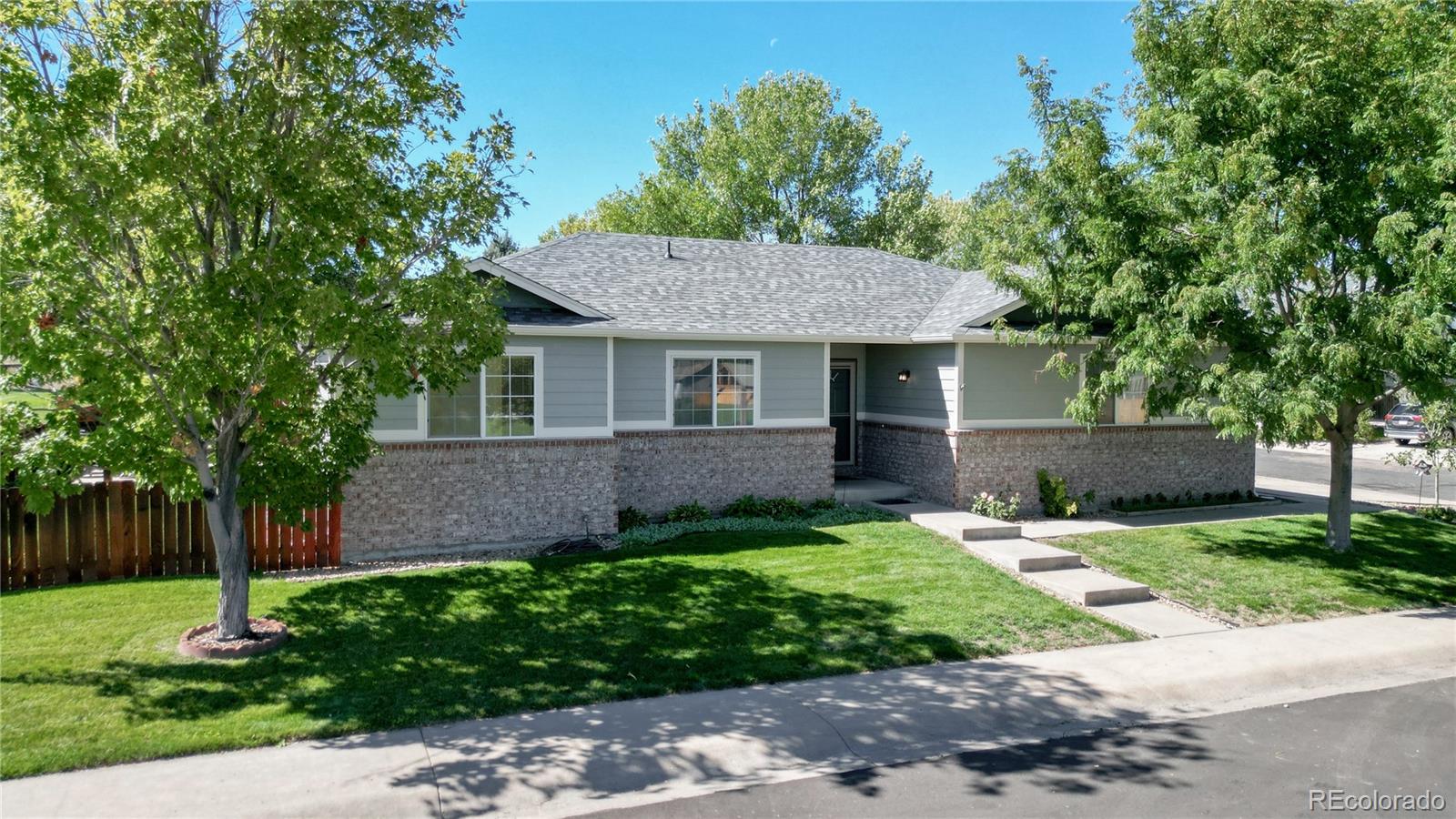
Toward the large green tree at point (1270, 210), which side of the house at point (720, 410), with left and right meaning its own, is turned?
left

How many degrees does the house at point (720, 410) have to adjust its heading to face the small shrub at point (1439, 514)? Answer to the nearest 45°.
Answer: approximately 90° to its left

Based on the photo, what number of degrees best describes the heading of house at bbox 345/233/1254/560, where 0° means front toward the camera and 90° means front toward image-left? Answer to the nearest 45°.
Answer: approximately 0°

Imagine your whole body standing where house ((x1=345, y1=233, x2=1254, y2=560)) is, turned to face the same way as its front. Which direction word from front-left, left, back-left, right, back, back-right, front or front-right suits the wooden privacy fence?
front-right

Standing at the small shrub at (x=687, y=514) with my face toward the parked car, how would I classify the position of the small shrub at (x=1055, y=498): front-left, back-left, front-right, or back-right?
front-right

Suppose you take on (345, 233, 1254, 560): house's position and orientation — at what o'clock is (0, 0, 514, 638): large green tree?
The large green tree is roughly at 1 o'clock from the house.

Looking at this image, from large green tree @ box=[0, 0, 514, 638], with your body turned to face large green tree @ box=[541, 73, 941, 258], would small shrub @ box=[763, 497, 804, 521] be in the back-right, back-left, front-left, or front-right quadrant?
front-right

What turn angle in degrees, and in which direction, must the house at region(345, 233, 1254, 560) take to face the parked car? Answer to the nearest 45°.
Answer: approximately 135° to its left

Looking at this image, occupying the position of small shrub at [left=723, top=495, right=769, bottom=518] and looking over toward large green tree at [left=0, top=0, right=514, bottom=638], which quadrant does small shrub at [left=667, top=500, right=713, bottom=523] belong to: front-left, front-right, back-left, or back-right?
front-right

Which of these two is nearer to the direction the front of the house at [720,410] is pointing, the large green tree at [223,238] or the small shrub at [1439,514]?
the large green tree

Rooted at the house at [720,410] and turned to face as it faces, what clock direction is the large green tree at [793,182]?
The large green tree is roughly at 6 o'clock from the house.

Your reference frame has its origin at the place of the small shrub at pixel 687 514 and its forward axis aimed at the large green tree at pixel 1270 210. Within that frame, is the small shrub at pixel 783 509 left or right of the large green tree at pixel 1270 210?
left

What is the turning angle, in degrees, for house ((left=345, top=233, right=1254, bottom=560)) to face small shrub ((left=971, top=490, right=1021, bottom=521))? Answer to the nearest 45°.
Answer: approximately 90° to its left

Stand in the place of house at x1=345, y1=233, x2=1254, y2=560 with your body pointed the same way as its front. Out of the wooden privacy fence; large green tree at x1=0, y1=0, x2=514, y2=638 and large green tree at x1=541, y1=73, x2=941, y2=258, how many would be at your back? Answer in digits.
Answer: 1

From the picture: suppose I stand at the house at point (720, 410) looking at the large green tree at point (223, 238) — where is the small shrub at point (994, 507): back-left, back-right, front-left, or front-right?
back-left
